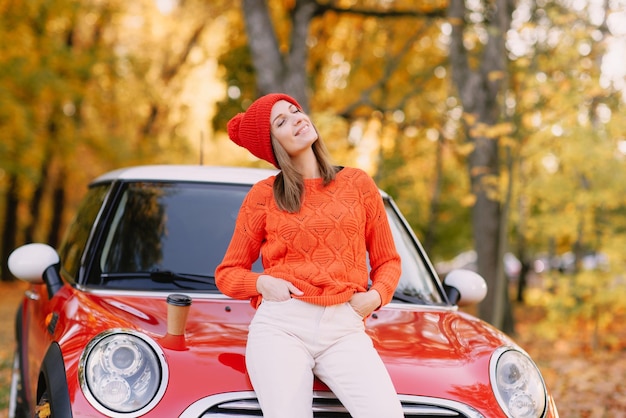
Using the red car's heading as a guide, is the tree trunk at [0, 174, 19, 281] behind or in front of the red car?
behind

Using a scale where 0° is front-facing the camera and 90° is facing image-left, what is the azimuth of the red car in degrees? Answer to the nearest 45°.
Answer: approximately 315°

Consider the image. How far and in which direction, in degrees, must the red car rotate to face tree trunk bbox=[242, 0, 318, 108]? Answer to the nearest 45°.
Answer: approximately 135° to its left

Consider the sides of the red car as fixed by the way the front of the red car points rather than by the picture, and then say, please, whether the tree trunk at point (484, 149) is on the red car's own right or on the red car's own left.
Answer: on the red car's own left

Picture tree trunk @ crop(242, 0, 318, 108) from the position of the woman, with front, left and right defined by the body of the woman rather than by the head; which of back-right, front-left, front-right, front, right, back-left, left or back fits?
back

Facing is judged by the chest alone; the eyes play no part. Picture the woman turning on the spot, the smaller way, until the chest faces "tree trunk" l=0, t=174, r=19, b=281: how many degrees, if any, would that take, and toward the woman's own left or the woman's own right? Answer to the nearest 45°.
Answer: approximately 135° to the woman's own right

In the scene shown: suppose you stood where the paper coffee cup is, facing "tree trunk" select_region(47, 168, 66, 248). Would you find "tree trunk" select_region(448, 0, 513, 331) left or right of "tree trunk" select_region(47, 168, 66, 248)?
right

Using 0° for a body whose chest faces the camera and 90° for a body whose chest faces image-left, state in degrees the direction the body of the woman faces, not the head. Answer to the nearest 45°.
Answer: approximately 0°
